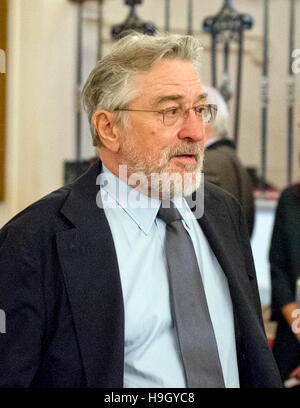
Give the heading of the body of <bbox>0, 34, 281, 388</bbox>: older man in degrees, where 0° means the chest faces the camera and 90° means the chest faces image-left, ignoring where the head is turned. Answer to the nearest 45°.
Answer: approximately 315°

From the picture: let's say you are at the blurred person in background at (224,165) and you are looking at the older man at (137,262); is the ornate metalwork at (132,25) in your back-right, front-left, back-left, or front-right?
back-right

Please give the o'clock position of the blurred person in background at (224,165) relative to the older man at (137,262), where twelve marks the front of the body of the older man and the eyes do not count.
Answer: The blurred person in background is roughly at 8 o'clock from the older man.

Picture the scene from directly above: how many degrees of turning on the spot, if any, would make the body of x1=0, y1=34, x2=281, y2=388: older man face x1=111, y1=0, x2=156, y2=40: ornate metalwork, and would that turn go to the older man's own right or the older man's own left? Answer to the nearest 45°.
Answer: approximately 135° to the older man's own left

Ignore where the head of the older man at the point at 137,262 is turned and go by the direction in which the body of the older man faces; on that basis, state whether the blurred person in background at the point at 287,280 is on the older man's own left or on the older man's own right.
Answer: on the older man's own left
